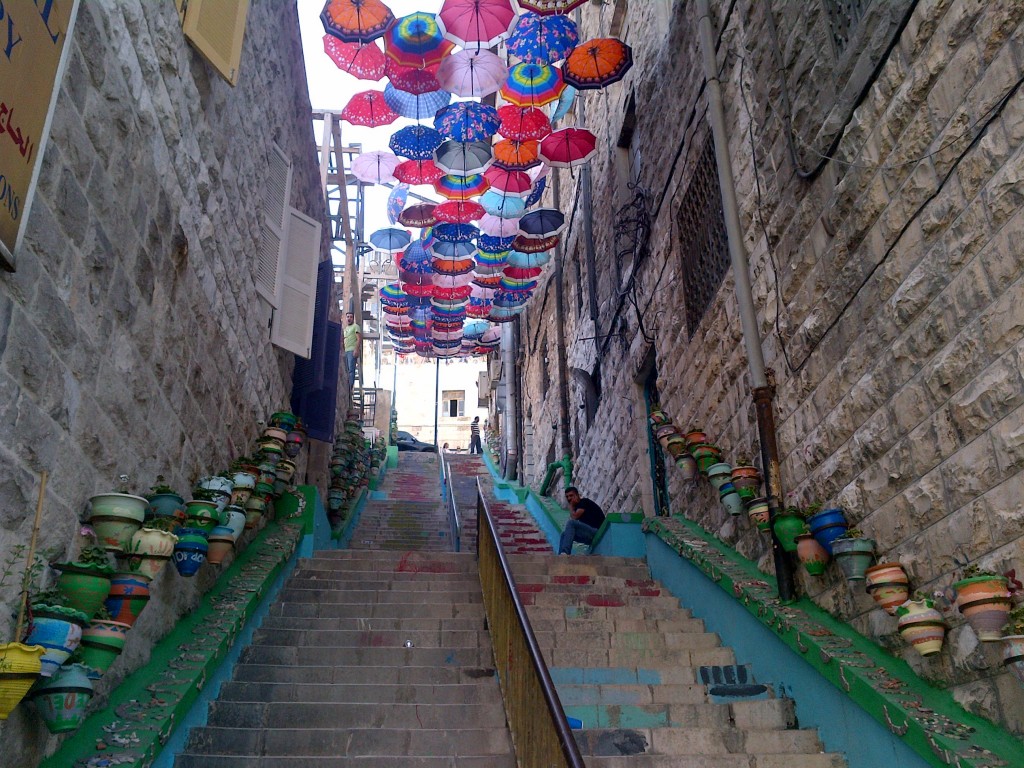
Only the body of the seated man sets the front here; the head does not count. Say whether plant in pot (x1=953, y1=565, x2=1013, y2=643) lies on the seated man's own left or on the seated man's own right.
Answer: on the seated man's own left

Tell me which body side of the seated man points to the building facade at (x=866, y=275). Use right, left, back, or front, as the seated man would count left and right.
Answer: left

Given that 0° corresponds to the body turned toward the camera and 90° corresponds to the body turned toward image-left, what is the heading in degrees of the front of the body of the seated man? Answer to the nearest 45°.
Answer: approximately 90°

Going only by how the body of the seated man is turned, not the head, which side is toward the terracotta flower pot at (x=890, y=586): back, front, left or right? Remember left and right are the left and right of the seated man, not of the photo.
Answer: left

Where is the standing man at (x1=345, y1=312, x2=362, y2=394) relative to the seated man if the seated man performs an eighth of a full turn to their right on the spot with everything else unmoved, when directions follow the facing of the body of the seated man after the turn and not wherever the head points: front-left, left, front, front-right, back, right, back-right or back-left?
front

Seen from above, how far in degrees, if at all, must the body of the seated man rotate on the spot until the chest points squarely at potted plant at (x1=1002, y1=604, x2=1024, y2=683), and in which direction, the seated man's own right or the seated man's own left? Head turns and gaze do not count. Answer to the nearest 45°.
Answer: approximately 90° to the seated man's own left
